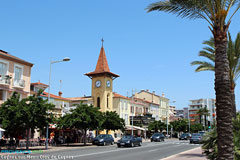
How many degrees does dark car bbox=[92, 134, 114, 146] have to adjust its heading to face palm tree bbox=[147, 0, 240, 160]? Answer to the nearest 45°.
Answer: approximately 45° to its left

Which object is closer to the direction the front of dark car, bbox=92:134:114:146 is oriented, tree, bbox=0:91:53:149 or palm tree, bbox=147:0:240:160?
the tree

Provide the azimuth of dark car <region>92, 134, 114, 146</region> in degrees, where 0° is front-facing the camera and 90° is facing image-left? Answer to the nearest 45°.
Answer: approximately 45°

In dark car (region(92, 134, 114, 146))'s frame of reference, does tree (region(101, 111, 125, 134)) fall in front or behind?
behind

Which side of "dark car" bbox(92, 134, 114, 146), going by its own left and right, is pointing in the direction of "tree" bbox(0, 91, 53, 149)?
front
